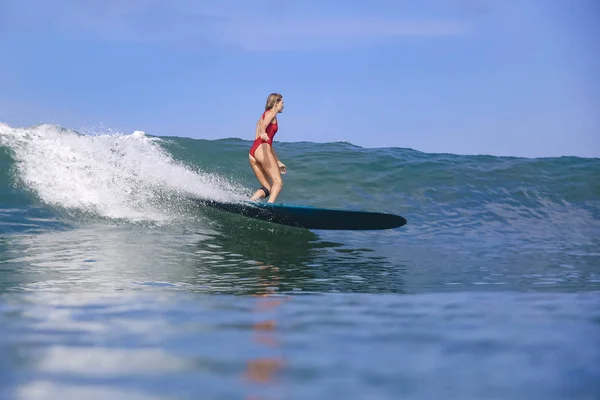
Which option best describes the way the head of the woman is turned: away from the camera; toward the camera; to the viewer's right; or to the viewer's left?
to the viewer's right

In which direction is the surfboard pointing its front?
to the viewer's right
